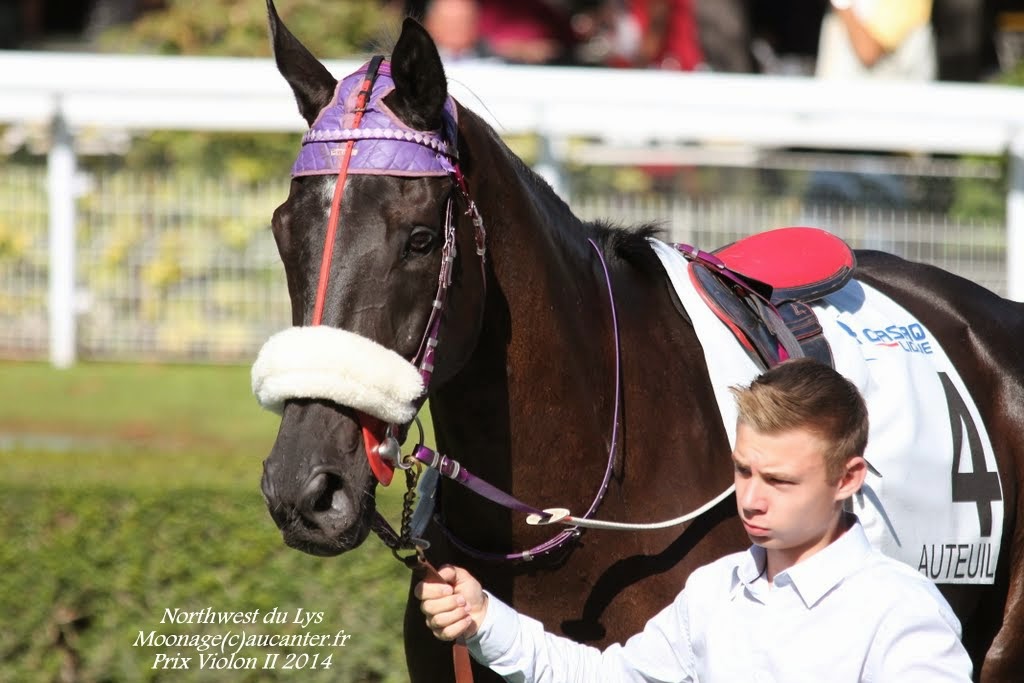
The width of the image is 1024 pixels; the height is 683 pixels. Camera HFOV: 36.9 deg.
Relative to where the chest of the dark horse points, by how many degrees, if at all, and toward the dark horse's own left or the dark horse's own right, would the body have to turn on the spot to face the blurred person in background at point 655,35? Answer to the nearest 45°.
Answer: approximately 135° to the dark horse's own right

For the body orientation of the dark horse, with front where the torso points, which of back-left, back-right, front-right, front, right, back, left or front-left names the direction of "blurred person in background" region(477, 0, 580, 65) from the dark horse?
back-right

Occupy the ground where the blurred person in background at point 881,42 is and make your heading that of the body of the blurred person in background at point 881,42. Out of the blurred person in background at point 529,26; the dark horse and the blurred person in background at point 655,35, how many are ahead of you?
1

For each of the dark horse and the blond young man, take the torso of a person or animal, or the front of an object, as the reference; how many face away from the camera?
0

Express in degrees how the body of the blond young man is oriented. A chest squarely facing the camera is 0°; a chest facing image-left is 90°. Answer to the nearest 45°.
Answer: approximately 45°

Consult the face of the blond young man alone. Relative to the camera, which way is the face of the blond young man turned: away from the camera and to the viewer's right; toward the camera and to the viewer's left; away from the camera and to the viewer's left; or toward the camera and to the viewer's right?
toward the camera and to the viewer's left

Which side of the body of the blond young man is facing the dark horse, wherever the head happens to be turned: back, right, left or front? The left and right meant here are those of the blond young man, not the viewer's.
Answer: right

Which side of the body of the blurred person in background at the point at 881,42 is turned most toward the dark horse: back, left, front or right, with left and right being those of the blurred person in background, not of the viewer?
front

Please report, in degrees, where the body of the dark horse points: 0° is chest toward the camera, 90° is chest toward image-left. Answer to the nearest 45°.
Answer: approximately 45°

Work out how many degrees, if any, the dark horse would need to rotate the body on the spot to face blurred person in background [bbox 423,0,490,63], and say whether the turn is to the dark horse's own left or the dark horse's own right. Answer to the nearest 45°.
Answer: approximately 135° to the dark horse's own right
